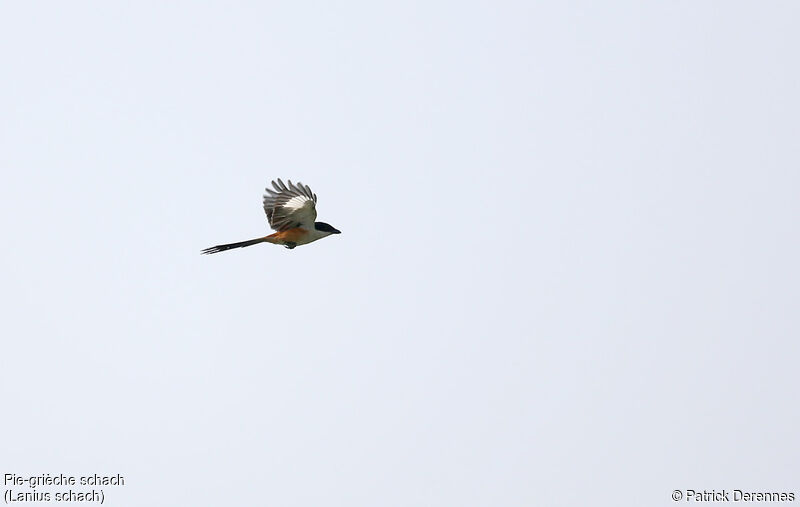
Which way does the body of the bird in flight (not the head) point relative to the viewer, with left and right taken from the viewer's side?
facing to the right of the viewer
